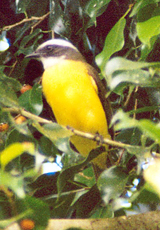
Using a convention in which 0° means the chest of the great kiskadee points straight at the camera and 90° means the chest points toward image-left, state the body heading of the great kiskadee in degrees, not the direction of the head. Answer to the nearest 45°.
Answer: approximately 45°
